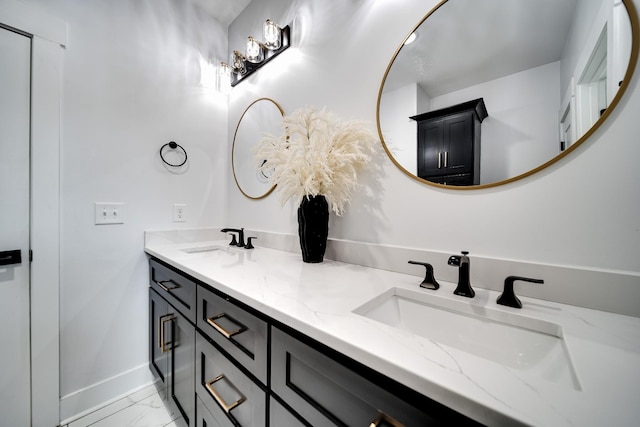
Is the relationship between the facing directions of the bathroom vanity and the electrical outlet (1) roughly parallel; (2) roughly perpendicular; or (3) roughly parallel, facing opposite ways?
roughly perpendicular

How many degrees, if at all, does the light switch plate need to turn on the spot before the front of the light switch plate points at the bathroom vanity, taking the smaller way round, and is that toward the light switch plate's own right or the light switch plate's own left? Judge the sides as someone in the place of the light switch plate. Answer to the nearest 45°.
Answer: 0° — it already faces it

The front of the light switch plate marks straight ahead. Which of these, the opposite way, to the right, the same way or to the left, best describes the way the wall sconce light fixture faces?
to the right

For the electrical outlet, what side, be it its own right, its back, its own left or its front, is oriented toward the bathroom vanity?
front

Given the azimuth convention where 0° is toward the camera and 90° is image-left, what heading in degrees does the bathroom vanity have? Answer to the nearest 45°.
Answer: approximately 45°

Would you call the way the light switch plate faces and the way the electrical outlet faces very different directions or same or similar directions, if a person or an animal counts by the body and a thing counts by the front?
same or similar directions

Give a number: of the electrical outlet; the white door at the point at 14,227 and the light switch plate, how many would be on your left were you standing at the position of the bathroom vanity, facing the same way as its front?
0

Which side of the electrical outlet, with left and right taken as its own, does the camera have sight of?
front

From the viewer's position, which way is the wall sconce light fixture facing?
facing the viewer and to the left of the viewer
